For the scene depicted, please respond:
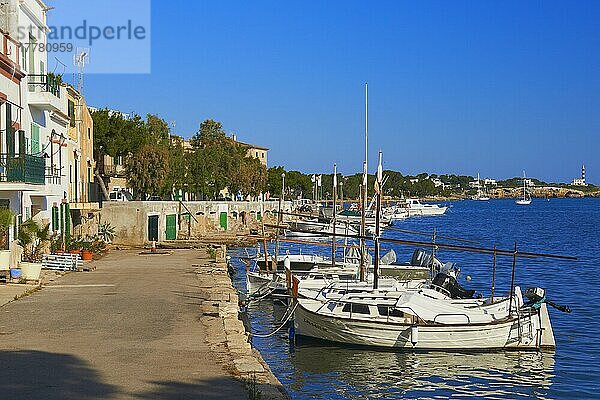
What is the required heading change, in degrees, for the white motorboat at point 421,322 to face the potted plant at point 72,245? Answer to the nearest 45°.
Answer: approximately 45° to its right

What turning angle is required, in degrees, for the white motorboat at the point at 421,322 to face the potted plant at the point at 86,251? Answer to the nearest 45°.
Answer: approximately 45° to its right

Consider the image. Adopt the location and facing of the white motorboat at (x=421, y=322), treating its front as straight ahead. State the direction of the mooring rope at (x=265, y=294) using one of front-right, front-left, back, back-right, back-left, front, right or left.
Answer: front-right

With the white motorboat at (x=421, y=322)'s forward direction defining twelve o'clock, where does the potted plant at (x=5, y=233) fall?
The potted plant is roughly at 12 o'clock from the white motorboat.

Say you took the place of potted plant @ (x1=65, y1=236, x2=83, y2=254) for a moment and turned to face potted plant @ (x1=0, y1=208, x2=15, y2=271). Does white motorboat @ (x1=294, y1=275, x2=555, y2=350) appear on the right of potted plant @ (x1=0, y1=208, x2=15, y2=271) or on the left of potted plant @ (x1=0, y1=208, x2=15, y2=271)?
left

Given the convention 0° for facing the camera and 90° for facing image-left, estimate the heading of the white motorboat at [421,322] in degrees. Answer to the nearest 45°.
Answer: approximately 90°
